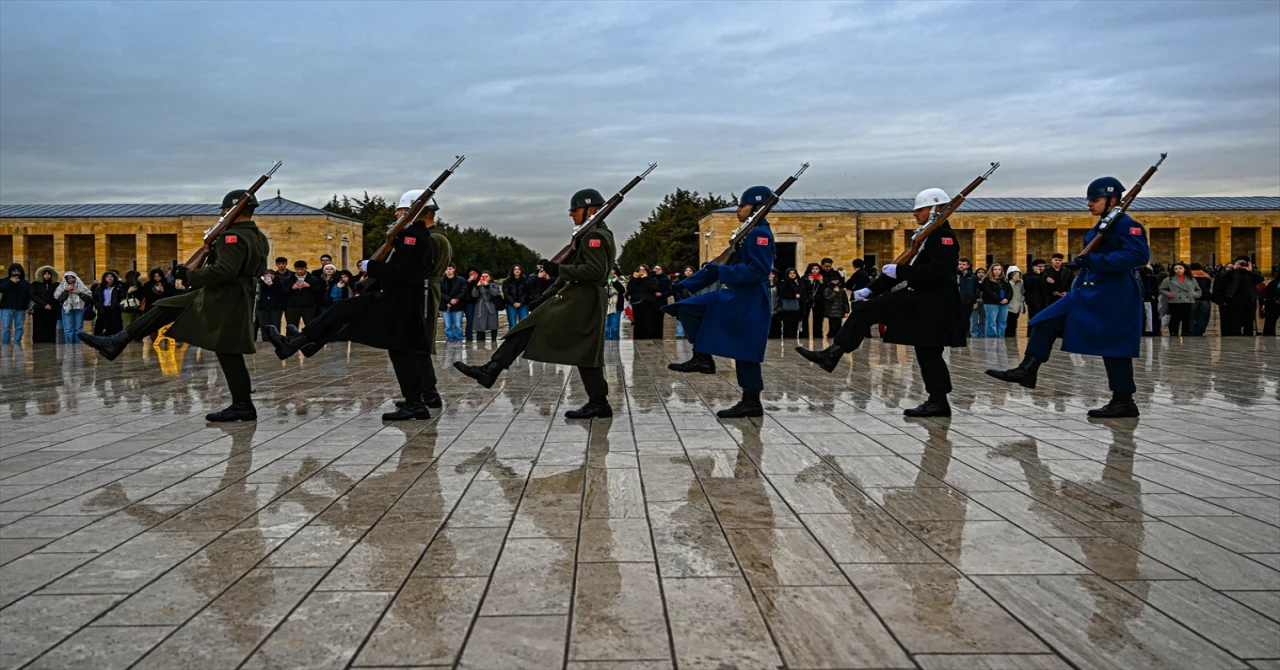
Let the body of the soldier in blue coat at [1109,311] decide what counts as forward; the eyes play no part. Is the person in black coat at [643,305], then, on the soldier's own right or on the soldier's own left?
on the soldier's own right

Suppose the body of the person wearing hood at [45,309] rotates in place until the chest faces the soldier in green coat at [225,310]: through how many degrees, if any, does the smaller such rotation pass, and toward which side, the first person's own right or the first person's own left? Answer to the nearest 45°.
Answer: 0° — they already face them

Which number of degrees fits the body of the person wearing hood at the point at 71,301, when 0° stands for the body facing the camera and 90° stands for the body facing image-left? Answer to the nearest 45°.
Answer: approximately 0°

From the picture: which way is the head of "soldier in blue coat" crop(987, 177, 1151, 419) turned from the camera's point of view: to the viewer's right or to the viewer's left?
to the viewer's left

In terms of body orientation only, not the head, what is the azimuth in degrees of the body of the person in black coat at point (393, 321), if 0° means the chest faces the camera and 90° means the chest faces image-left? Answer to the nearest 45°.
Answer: approximately 90°

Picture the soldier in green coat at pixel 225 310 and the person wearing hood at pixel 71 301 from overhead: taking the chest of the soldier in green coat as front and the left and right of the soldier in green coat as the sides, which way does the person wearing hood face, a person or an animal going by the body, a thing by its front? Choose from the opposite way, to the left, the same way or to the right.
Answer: to the left

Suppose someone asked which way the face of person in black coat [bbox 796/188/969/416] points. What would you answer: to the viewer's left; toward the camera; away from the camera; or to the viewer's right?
to the viewer's left

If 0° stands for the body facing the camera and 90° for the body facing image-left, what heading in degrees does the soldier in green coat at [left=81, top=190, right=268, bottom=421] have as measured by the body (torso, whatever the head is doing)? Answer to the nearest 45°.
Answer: approximately 90°

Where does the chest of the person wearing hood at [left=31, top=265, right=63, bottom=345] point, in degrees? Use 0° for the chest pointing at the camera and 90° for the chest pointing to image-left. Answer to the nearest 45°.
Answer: approximately 0°

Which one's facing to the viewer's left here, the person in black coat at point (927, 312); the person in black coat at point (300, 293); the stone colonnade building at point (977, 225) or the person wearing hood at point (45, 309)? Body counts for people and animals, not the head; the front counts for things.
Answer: the person in black coat at point (927, 312)

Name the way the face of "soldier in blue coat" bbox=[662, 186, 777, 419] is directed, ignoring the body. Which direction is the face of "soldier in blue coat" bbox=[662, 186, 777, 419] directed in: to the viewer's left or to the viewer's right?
to the viewer's left
